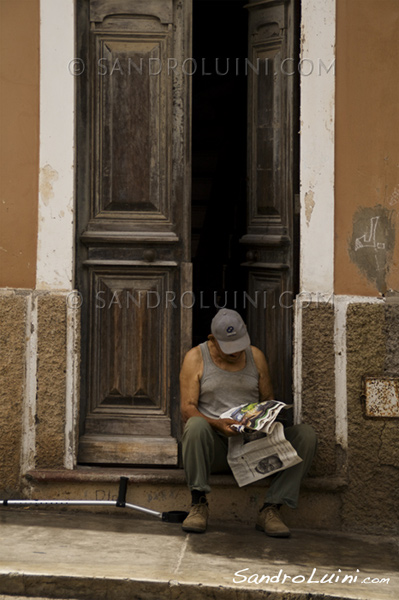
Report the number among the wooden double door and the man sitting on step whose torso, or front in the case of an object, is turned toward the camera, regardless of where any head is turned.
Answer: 2

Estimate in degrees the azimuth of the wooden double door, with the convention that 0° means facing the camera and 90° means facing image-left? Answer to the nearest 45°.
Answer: approximately 0°

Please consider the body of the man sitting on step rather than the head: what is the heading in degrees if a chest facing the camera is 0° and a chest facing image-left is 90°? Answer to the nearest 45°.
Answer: approximately 0°
